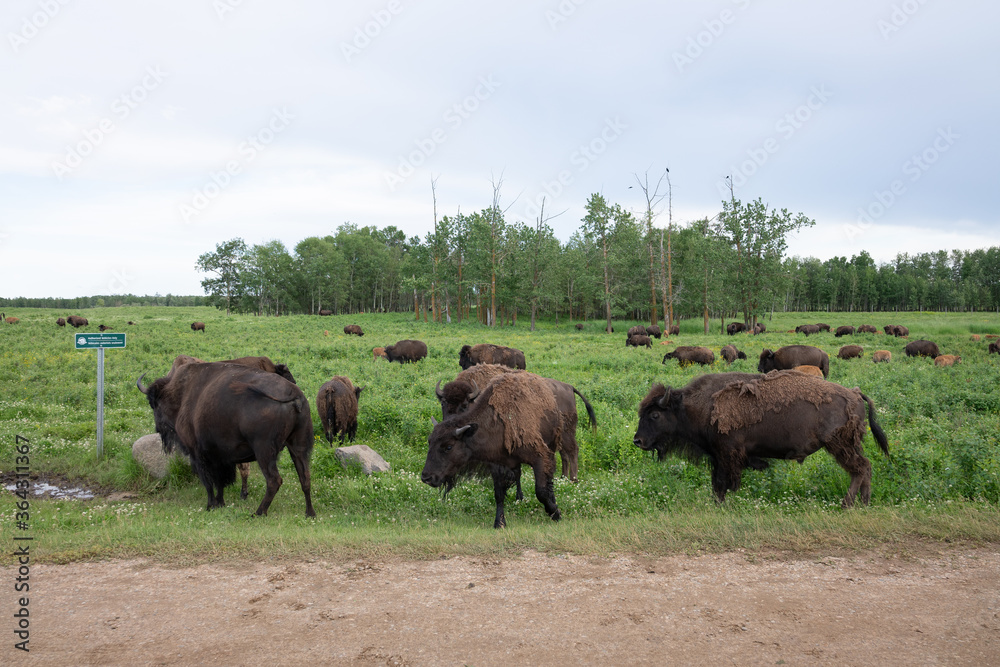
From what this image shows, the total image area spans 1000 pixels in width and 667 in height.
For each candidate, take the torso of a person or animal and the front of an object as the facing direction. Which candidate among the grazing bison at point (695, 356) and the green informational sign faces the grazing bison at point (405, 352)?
the grazing bison at point (695, 356)

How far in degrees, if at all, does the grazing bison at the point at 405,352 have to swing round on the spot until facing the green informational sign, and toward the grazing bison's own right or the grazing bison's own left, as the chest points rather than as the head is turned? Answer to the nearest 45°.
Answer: approximately 90° to the grazing bison's own left

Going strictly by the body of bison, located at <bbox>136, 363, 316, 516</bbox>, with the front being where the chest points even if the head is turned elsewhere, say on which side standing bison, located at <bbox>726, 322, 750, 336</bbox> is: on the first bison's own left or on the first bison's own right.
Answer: on the first bison's own right

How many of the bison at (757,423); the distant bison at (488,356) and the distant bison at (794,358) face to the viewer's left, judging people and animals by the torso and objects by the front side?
3

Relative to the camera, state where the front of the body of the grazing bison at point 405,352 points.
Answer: to the viewer's left

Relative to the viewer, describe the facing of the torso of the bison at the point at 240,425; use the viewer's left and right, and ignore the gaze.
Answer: facing away from the viewer and to the left of the viewer

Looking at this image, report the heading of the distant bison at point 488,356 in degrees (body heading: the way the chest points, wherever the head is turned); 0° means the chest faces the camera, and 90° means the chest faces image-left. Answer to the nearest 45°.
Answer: approximately 90°

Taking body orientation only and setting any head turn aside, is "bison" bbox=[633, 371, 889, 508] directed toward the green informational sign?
yes

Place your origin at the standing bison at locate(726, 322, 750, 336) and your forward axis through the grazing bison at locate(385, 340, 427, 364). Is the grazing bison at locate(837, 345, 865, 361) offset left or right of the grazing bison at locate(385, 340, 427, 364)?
left

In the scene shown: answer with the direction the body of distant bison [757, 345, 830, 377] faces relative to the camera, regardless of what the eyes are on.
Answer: to the viewer's left

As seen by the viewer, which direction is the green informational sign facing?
toward the camera

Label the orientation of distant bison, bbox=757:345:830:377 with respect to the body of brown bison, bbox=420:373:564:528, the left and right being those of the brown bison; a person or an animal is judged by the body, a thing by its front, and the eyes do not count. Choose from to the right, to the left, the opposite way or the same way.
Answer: to the right

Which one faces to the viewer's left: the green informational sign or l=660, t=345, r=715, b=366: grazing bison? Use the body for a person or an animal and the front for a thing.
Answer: the grazing bison

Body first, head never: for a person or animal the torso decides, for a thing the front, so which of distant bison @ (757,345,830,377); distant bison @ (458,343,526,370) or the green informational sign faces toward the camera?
the green informational sign

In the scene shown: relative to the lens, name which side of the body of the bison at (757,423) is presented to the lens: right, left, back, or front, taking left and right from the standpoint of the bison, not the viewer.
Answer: left
